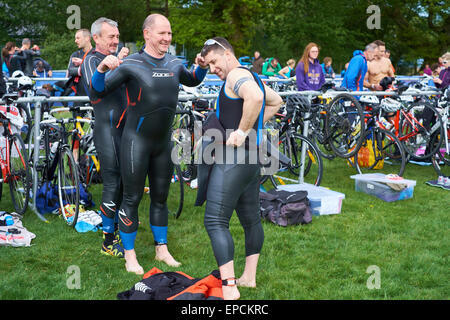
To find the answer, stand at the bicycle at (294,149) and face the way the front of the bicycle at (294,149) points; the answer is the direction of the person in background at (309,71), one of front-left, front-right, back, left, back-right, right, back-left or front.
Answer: back-left

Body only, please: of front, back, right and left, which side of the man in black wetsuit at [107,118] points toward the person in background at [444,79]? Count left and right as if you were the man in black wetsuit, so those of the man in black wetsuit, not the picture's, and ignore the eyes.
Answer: left

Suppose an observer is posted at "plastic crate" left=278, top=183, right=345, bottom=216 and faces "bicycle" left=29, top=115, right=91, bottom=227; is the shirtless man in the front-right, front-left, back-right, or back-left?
back-right

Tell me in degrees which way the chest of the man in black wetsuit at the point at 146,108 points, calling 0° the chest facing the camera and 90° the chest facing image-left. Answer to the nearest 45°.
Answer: approximately 315°
